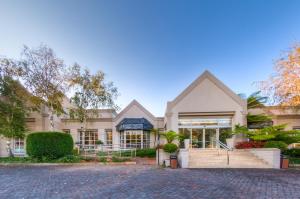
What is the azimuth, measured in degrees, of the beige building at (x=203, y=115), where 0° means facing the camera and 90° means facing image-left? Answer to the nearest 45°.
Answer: approximately 0°

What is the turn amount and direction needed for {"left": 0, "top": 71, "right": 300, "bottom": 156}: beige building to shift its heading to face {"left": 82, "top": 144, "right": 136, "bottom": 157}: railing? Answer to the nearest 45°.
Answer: approximately 90° to its right

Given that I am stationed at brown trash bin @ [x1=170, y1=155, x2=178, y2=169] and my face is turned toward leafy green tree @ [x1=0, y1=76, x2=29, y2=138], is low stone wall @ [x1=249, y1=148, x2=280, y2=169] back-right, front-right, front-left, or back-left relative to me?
back-right

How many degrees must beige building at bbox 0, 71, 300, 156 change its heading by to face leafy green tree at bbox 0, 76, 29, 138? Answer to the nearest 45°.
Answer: approximately 90° to its right

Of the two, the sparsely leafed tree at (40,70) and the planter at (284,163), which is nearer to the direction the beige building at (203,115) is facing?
the planter
